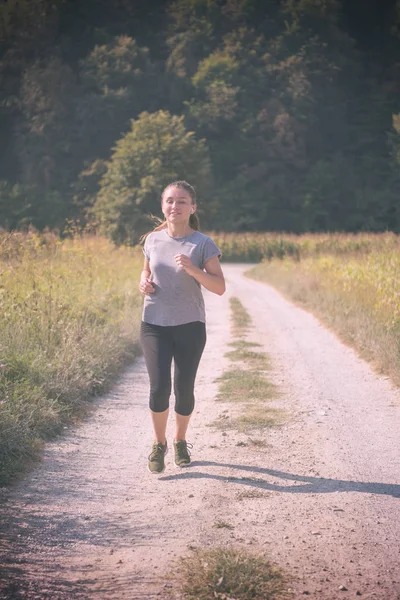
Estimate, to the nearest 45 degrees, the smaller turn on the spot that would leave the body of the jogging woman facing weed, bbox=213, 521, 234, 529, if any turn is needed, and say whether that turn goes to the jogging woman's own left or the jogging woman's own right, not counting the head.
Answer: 0° — they already face it

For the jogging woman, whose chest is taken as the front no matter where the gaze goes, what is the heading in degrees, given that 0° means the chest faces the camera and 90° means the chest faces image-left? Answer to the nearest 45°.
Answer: approximately 0°

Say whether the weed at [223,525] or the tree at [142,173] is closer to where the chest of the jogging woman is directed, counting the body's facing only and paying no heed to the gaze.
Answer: the weed

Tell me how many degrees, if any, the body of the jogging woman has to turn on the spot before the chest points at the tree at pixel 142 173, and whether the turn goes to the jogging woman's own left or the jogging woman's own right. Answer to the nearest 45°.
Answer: approximately 180°
